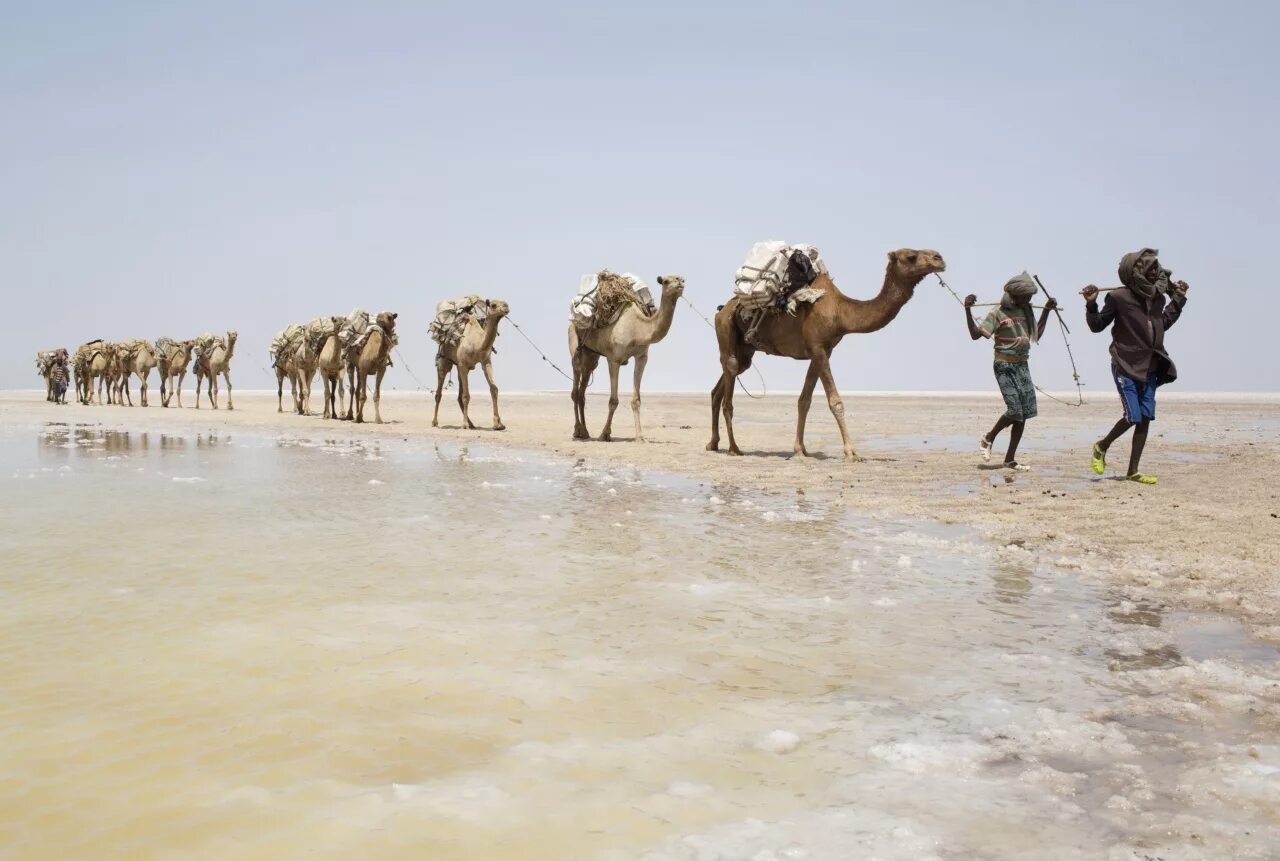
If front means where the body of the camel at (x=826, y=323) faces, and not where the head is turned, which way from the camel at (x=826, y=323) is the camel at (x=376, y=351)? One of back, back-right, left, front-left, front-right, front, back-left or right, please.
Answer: back-left

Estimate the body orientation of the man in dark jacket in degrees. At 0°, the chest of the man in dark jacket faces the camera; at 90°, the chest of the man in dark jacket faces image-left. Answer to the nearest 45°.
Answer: approximately 315°

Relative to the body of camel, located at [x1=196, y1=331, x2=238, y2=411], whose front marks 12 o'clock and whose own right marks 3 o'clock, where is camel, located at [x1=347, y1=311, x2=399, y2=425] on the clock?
camel, located at [x1=347, y1=311, x2=399, y2=425] is roughly at 1 o'clock from camel, located at [x1=196, y1=331, x2=238, y2=411].

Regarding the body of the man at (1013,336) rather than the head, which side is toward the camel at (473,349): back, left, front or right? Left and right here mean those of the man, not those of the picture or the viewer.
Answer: back

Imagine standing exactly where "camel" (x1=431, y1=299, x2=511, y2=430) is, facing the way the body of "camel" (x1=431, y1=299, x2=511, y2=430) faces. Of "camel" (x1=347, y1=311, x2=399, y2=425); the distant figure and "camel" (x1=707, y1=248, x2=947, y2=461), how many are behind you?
2

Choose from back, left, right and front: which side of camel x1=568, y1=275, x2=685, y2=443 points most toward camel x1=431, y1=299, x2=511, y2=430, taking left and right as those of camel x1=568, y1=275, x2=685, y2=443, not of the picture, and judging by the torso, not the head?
back

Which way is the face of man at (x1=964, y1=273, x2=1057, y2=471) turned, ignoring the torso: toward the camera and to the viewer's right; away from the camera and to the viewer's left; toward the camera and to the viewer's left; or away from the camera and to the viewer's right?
toward the camera and to the viewer's right

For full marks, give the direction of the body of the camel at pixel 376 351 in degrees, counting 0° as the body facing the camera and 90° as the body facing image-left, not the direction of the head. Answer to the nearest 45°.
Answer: approximately 315°

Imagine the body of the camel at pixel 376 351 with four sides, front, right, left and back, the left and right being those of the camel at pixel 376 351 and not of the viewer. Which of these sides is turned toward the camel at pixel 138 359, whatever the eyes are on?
back

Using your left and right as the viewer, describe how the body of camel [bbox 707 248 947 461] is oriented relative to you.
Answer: facing to the right of the viewer

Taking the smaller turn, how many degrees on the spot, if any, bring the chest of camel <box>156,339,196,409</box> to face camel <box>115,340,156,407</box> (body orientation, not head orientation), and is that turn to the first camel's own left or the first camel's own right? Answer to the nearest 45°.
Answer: approximately 180°

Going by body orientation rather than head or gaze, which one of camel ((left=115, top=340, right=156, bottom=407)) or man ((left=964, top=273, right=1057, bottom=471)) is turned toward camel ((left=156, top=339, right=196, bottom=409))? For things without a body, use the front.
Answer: camel ((left=115, top=340, right=156, bottom=407))
